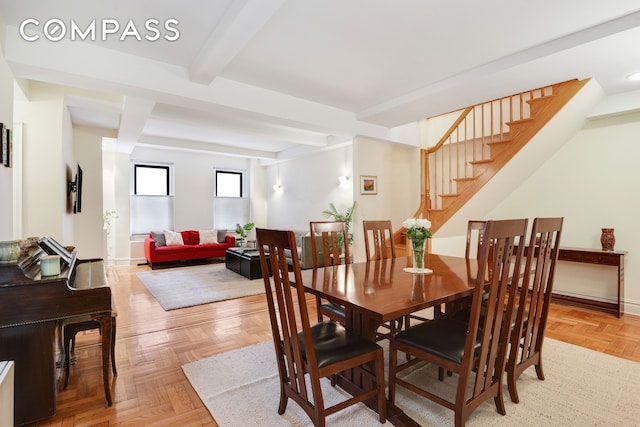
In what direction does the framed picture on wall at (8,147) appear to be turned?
to the viewer's right

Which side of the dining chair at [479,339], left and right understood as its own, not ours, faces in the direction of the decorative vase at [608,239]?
right

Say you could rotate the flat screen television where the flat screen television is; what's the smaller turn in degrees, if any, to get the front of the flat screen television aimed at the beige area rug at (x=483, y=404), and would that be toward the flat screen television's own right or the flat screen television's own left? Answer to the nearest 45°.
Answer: approximately 45° to the flat screen television's own right

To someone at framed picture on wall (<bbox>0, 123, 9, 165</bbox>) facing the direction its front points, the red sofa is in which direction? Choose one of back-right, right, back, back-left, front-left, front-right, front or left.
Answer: front-left

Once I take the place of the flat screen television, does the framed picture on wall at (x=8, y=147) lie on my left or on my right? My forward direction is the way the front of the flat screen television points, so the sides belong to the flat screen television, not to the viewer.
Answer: on my right

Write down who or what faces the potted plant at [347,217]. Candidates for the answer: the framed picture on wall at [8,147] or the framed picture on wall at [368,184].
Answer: the framed picture on wall at [8,147]

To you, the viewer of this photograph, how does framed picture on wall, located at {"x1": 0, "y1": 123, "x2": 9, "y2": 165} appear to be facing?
facing to the right of the viewer

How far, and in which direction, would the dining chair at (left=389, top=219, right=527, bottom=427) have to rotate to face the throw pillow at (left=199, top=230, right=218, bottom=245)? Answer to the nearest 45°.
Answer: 0° — it already faces it

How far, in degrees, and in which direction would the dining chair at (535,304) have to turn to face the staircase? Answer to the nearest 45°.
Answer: approximately 45° to its right

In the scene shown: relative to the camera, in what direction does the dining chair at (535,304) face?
facing away from the viewer and to the left of the viewer

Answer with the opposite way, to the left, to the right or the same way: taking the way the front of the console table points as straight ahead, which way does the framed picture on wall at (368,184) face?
to the left

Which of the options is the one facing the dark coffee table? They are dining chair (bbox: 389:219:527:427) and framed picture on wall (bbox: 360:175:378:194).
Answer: the dining chair

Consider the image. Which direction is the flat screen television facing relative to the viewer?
to the viewer's right

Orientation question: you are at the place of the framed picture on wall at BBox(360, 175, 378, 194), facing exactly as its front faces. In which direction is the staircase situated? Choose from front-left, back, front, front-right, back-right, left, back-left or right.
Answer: left
